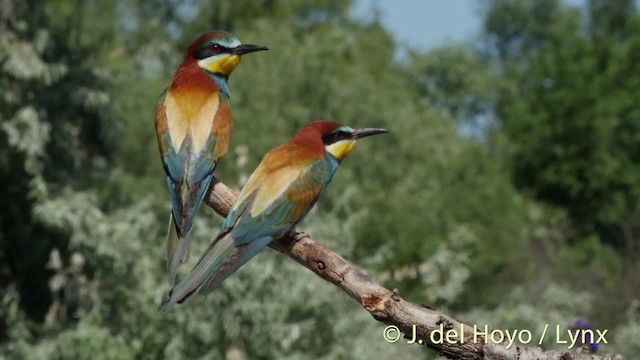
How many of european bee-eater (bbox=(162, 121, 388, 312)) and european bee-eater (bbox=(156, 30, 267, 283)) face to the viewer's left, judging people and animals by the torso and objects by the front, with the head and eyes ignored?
0

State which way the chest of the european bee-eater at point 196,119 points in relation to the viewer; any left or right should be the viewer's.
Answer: facing away from the viewer and to the right of the viewer

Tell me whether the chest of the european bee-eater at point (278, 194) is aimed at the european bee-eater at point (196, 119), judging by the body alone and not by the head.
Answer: no

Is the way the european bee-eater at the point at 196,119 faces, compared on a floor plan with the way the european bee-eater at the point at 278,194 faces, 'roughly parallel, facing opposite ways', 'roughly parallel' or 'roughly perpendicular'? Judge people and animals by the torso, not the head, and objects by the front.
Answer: roughly parallel

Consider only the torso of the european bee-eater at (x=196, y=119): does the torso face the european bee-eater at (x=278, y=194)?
no

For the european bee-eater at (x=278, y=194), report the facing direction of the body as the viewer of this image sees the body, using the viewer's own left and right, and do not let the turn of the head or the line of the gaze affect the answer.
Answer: facing away from the viewer and to the right of the viewer
